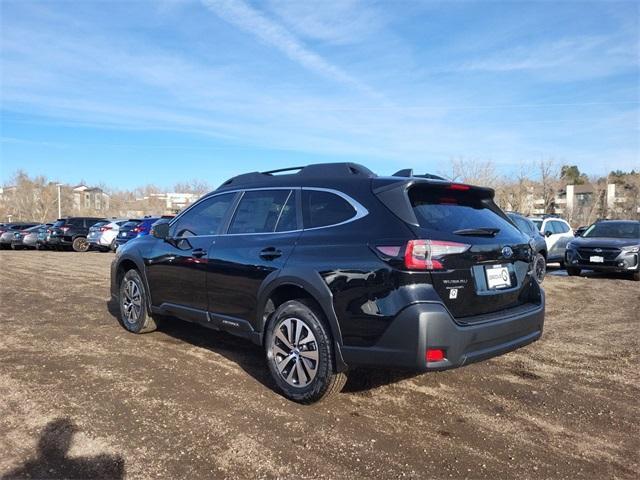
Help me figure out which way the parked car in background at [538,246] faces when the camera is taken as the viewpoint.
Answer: facing the viewer and to the right of the viewer

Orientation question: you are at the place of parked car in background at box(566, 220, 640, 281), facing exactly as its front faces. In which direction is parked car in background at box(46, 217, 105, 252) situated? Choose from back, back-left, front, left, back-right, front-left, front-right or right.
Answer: front-right

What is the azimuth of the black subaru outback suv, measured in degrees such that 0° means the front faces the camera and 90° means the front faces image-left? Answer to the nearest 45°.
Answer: approximately 135°

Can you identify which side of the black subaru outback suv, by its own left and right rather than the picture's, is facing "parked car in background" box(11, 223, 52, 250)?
front

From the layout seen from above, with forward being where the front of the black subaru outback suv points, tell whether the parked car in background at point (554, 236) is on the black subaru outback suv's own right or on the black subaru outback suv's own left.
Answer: on the black subaru outback suv's own right

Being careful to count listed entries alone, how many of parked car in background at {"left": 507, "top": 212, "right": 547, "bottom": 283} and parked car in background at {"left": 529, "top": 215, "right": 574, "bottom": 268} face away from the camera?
0

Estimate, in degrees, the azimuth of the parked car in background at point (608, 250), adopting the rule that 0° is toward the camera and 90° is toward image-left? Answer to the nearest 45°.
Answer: approximately 45°

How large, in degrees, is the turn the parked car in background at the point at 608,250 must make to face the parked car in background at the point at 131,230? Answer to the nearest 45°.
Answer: approximately 45° to its right

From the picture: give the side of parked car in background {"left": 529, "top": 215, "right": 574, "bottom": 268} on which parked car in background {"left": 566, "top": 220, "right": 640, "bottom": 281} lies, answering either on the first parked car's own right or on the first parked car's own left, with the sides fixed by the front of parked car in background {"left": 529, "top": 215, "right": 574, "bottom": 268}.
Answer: on the first parked car's own left

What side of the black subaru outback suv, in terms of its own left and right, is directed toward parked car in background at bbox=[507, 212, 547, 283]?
right

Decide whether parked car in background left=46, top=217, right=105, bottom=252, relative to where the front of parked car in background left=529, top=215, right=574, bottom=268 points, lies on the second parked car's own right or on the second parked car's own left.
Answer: on the second parked car's own right

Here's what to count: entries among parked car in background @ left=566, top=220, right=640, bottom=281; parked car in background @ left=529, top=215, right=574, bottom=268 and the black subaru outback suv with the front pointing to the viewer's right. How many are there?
0

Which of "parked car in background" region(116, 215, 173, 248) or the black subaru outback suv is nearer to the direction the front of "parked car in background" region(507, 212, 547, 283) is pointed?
the black subaru outback suv
